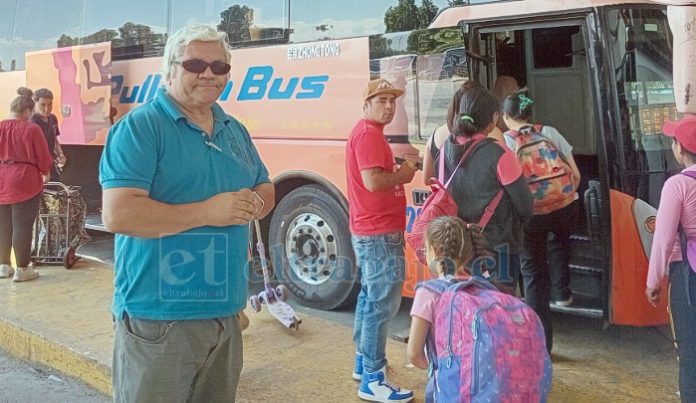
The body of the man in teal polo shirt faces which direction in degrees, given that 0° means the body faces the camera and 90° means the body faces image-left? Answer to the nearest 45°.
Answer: approximately 315°

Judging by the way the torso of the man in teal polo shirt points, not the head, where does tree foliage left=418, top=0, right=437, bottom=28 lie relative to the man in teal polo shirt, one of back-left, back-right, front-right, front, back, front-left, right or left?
left

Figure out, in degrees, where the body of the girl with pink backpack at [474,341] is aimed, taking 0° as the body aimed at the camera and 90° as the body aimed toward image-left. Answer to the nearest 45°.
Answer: approximately 135°

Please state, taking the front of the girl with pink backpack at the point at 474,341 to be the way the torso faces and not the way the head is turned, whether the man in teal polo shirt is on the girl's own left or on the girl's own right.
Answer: on the girl's own left

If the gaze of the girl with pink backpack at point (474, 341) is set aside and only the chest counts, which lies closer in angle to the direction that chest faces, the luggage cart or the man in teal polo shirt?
the luggage cart

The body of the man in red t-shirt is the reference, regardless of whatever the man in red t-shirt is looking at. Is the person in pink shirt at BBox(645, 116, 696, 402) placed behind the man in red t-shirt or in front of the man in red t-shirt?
in front

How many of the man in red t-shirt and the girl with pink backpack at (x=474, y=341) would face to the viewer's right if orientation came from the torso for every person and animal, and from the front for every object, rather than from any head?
1

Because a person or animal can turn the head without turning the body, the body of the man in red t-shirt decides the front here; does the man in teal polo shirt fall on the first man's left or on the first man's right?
on the first man's right

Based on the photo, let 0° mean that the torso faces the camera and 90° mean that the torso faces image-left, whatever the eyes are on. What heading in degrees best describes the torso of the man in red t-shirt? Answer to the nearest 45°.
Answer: approximately 270°

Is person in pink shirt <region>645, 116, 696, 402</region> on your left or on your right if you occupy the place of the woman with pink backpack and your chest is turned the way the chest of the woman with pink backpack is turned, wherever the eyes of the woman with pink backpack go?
on your right

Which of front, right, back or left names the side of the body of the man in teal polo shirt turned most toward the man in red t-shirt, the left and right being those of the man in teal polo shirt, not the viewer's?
left
